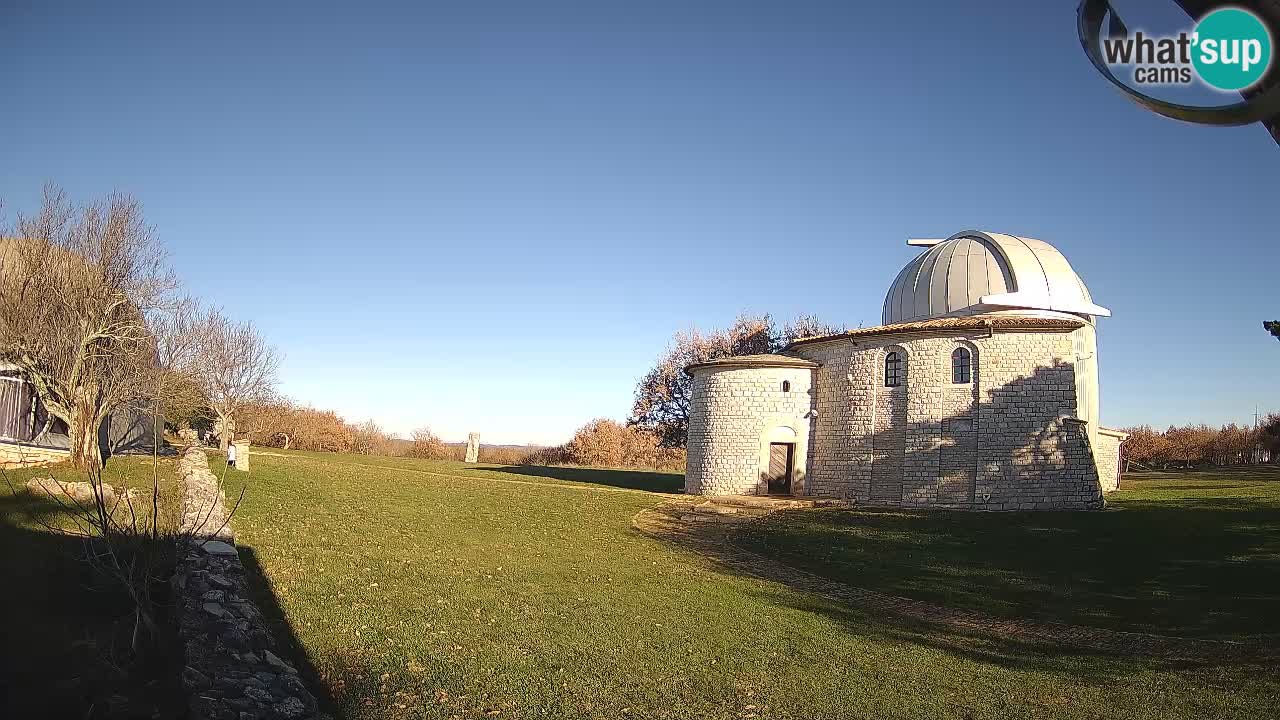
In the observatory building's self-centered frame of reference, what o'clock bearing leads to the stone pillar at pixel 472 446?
The stone pillar is roughly at 4 o'clock from the observatory building.

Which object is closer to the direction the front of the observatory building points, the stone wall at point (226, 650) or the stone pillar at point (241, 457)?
the stone wall

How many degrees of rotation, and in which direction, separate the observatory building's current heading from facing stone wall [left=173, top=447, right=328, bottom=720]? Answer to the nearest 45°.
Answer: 0° — it already faces it

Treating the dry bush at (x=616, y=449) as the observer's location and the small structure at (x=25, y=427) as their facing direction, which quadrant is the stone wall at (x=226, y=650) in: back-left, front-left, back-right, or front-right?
front-left

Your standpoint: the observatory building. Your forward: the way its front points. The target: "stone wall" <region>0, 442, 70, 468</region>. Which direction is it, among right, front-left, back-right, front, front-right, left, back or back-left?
front-right

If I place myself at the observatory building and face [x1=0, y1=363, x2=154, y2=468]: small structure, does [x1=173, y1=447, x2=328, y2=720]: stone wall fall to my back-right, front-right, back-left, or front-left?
front-left

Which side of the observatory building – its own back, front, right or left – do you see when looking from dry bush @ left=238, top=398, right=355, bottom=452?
right

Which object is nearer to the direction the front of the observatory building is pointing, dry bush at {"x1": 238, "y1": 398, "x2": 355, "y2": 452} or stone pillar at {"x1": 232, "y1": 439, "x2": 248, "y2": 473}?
the stone pillar

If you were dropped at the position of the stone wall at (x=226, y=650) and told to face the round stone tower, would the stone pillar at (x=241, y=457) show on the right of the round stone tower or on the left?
left

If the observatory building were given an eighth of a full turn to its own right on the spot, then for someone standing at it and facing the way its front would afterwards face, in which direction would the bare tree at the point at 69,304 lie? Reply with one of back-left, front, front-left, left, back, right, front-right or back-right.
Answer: front

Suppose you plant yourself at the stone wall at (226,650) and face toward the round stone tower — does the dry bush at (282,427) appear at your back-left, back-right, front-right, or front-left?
front-left

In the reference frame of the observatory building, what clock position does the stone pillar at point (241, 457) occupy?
The stone pillar is roughly at 2 o'clock from the observatory building.

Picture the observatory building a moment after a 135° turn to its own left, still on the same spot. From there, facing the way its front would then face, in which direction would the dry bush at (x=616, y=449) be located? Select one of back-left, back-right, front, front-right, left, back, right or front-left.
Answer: left

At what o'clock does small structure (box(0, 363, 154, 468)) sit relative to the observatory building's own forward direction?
The small structure is roughly at 2 o'clock from the observatory building.

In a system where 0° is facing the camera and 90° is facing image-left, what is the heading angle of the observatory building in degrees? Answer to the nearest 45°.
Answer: approximately 0°
